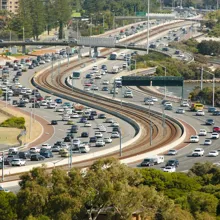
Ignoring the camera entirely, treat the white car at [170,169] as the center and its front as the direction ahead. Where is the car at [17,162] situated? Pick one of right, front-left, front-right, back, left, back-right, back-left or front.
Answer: front-right

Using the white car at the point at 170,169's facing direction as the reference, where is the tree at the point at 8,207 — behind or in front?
in front

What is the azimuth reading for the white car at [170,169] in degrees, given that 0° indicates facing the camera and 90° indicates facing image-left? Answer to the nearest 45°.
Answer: approximately 45°
